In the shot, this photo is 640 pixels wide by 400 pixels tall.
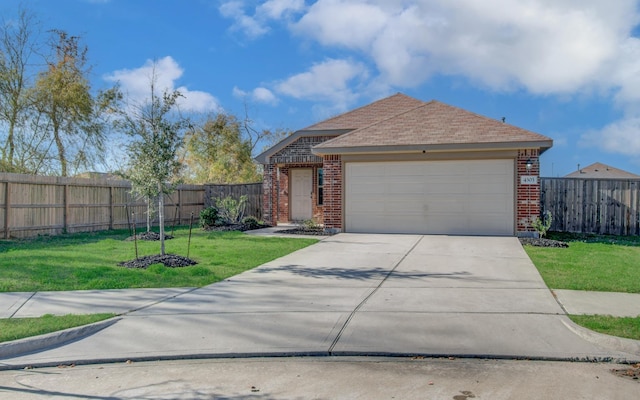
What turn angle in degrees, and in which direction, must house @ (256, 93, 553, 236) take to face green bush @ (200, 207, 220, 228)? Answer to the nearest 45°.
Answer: approximately 90° to its right

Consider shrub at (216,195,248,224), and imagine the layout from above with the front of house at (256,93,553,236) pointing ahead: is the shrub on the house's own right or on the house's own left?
on the house's own right

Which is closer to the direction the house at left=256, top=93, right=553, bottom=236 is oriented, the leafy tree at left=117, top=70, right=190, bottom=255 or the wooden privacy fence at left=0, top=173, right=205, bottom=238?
the leafy tree

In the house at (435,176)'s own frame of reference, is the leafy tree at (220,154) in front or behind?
behind

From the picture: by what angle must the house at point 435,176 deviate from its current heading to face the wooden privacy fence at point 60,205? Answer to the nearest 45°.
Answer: approximately 90° to its right

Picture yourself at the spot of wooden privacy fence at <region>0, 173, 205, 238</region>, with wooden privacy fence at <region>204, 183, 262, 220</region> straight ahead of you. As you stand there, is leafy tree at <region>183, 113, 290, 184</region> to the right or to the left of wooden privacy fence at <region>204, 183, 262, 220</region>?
left

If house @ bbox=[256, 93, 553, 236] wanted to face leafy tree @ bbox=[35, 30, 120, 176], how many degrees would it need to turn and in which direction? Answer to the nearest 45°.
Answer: approximately 90° to its right

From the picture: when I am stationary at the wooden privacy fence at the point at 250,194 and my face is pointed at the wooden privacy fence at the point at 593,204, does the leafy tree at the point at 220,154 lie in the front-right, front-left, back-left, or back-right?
back-left

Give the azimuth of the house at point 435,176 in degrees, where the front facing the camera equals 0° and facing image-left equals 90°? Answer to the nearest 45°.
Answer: approximately 0°

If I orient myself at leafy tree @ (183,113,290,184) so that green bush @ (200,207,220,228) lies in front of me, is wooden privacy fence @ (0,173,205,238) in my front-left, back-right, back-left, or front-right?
front-right

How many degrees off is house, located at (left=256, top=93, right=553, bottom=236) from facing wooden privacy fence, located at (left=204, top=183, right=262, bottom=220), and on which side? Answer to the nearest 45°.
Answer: approximately 135° to its right

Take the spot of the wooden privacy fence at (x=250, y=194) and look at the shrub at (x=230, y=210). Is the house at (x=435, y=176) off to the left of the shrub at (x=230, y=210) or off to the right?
left

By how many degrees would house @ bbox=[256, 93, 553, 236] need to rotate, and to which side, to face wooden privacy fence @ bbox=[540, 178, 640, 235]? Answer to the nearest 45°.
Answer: approximately 90° to its left

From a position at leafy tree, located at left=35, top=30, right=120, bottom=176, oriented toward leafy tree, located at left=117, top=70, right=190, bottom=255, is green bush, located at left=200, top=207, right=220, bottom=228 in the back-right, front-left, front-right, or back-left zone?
front-left

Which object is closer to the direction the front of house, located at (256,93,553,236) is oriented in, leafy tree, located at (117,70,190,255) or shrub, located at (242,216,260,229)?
the leafy tree

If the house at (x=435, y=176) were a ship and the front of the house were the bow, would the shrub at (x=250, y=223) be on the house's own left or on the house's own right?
on the house's own right
